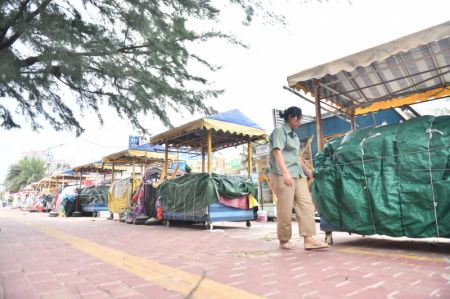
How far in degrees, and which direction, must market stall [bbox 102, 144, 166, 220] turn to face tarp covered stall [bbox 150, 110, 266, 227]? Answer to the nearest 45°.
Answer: approximately 90° to its left

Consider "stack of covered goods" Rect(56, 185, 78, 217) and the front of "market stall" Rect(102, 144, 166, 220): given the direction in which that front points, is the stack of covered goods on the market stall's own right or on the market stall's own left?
on the market stall's own right

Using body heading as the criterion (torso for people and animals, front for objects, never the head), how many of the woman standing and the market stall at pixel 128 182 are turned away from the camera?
0

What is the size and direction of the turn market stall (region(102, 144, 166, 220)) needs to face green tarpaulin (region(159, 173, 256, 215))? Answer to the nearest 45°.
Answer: approximately 45° to its left

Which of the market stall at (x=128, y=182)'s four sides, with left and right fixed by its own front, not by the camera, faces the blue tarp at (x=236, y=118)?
left

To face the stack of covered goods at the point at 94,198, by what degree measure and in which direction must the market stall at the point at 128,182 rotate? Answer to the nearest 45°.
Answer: approximately 135° to its right

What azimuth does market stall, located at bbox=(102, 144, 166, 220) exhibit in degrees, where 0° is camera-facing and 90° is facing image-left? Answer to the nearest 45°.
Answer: approximately 45°

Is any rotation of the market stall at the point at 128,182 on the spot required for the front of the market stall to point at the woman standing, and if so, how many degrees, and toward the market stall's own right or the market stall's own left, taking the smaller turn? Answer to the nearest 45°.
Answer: approximately 45° to the market stall's own left

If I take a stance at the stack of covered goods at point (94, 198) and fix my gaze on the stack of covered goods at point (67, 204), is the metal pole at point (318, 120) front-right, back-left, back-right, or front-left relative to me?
back-left

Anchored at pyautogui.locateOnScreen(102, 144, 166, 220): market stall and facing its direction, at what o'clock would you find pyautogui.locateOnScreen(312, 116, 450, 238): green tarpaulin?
The green tarpaulin is roughly at 10 o'clock from the market stall.
